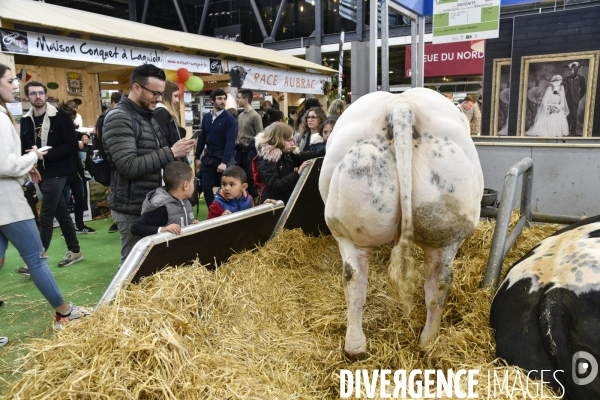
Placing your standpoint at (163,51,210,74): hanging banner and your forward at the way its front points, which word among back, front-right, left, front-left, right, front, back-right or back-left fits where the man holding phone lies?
front

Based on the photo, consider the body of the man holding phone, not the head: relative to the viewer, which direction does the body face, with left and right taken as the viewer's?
facing to the right of the viewer

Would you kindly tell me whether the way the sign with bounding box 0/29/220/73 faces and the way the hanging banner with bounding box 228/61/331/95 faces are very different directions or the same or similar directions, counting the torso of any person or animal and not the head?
same or similar directions

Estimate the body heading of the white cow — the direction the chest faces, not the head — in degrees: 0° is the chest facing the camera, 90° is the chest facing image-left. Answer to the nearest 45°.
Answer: approximately 180°

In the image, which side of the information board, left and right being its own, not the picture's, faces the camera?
front

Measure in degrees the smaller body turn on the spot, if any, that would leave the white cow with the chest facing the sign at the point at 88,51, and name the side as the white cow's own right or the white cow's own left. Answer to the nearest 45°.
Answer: approximately 45° to the white cow's own left

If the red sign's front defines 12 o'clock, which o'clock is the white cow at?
The white cow is roughly at 12 o'clock from the red sign.

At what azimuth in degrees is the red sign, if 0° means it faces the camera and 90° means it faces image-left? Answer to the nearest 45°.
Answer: approximately 0°

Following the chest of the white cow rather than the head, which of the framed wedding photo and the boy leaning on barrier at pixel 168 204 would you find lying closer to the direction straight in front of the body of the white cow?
the framed wedding photo

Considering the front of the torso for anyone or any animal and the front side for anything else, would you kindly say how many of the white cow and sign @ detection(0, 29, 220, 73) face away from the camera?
1

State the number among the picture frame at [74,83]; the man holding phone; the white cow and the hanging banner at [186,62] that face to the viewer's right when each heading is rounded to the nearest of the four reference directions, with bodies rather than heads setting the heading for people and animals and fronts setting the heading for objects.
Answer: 1

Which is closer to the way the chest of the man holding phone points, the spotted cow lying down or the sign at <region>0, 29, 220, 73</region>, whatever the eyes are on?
the spotted cow lying down

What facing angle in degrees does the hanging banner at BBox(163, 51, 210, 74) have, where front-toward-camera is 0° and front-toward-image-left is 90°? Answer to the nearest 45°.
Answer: approximately 0°

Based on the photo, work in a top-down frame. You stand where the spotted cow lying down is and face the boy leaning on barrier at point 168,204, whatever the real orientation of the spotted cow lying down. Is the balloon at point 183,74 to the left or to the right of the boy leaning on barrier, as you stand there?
right

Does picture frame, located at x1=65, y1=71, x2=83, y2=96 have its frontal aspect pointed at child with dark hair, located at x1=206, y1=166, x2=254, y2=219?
yes

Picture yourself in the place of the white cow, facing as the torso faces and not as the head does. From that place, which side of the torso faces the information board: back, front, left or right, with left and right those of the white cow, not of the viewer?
front

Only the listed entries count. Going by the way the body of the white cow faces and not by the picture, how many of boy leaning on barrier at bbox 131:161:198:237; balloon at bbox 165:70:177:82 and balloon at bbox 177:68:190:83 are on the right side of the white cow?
0

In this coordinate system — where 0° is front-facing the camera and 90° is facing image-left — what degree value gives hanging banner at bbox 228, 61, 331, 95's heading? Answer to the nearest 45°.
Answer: approximately 315°

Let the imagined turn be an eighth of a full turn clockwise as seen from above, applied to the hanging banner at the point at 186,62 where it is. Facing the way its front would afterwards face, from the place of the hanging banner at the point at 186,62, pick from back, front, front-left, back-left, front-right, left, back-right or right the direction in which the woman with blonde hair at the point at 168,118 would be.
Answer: front-left
